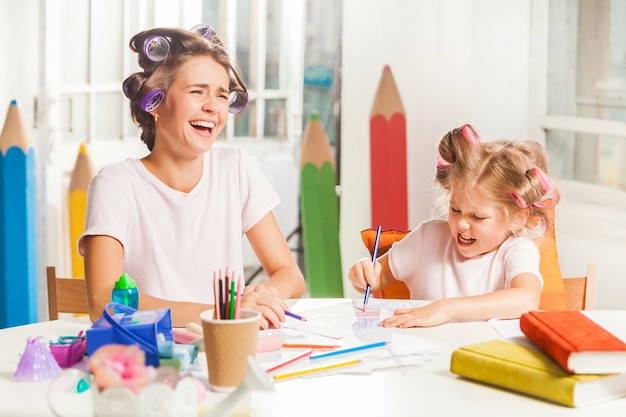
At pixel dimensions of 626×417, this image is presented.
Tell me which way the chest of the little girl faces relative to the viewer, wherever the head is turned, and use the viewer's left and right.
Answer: facing the viewer and to the left of the viewer

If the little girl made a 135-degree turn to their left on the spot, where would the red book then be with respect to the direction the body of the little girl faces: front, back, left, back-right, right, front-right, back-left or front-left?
right

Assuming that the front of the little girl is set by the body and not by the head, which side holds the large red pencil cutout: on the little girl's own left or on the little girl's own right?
on the little girl's own right

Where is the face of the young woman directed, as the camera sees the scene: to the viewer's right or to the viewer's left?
to the viewer's right

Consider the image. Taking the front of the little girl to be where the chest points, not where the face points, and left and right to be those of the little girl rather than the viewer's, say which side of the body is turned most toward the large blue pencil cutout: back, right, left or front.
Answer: right

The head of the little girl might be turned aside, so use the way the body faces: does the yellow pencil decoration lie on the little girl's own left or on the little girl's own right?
on the little girl's own right

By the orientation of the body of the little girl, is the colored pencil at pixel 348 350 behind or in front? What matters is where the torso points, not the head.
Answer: in front

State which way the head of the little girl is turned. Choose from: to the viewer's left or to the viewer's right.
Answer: to the viewer's left

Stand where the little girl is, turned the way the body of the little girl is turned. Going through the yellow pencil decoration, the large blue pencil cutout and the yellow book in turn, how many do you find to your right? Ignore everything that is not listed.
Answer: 2

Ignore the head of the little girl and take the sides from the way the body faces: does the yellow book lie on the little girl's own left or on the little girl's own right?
on the little girl's own left
